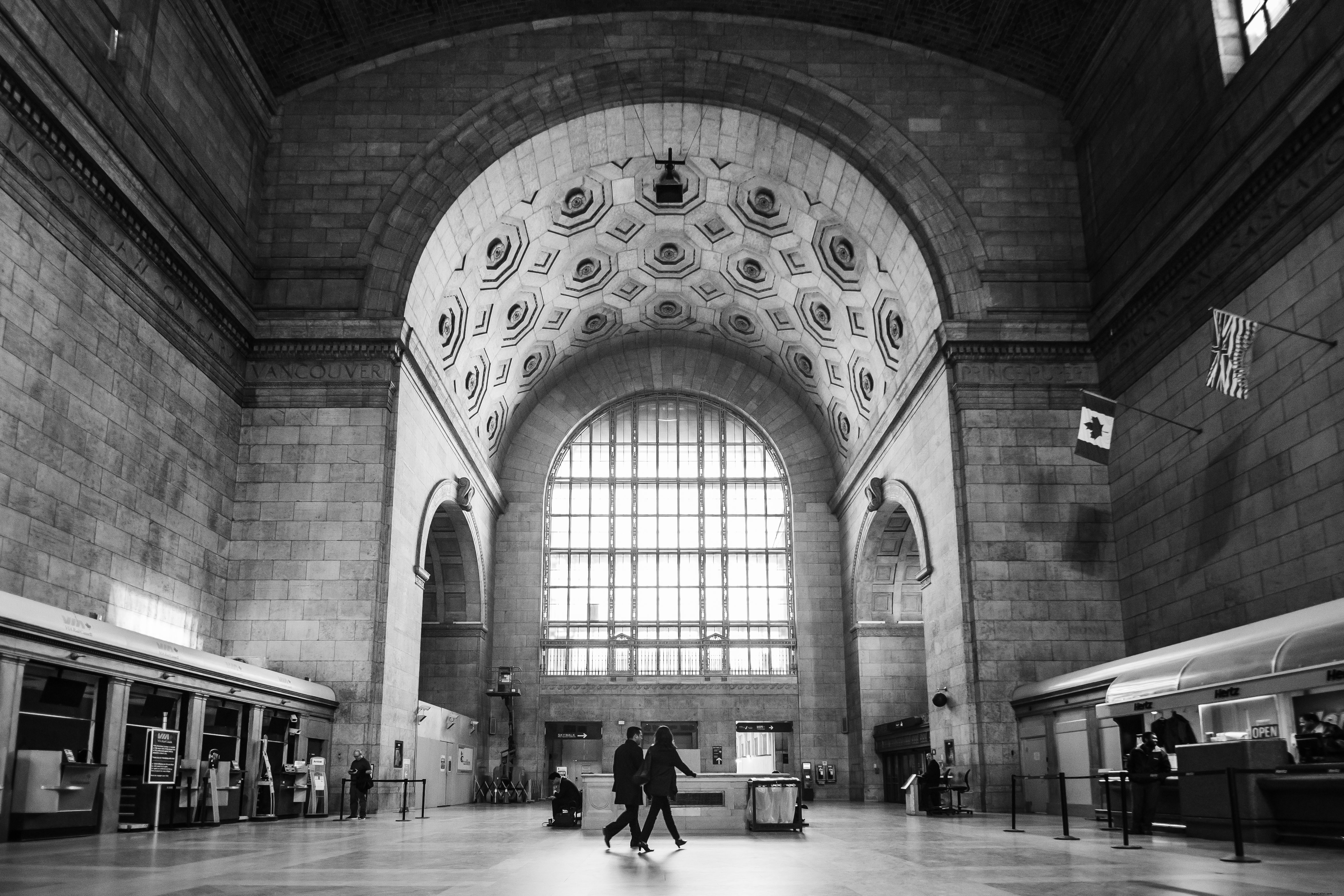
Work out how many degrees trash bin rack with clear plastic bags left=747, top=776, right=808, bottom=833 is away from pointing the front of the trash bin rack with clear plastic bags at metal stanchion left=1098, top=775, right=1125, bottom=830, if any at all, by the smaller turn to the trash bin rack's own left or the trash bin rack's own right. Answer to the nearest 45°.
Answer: approximately 90° to the trash bin rack's own left

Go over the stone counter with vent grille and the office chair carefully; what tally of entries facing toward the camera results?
1

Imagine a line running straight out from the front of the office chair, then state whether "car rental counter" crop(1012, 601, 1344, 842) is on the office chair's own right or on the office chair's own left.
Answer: on the office chair's own left

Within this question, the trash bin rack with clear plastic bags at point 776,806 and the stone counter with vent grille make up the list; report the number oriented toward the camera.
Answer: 2

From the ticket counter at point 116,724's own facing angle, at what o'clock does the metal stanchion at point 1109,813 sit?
The metal stanchion is roughly at 11 o'clock from the ticket counter.

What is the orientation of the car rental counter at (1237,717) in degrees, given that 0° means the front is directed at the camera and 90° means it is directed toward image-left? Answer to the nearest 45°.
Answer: approximately 45°

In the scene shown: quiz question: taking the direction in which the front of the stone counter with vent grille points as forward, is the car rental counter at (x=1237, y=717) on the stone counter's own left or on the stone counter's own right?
on the stone counter's own left

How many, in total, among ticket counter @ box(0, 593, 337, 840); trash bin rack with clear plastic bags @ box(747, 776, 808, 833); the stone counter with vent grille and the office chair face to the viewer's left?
1

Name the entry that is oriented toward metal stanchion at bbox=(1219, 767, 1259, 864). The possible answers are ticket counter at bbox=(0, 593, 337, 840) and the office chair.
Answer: the ticket counter

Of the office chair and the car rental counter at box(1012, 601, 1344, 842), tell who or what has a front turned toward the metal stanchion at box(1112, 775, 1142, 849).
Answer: the car rental counter

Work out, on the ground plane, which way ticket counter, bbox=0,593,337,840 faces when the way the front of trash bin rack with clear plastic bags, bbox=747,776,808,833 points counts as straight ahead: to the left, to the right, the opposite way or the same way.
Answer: to the left

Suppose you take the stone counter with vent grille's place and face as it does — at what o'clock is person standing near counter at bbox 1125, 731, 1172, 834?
The person standing near counter is roughly at 10 o'clock from the stone counter with vent grille.

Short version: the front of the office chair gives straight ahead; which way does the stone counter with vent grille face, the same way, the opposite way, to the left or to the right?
to the left
